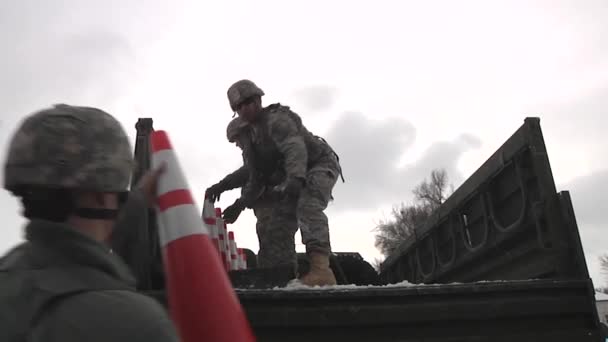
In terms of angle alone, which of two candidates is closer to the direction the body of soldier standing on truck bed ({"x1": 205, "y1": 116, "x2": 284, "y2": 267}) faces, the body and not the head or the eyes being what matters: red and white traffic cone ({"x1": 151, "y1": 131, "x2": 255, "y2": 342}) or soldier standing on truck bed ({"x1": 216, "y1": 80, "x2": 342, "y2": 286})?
the red and white traffic cone

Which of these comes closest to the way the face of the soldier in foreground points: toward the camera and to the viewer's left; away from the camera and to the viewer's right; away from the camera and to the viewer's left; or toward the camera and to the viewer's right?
away from the camera and to the viewer's right

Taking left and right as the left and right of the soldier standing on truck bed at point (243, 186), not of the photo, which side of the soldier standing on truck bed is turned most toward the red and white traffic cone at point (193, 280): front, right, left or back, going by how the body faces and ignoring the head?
left

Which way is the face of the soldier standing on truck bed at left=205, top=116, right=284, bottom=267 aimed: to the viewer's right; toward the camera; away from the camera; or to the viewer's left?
to the viewer's left

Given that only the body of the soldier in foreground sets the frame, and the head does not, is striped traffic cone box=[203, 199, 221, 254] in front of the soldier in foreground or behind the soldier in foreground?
in front

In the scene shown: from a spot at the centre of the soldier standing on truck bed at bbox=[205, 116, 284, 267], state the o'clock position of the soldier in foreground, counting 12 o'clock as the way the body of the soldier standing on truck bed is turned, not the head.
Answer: The soldier in foreground is roughly at 9 o'clock from the soldier standing on truck bed.

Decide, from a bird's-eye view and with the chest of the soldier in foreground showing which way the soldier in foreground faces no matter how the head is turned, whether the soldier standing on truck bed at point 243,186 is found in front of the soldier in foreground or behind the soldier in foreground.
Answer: in front

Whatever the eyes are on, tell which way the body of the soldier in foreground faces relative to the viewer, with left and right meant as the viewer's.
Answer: facing away from the viewer and to the right of the viewer

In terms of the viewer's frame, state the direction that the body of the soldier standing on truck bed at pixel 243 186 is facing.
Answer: to the viewer's left

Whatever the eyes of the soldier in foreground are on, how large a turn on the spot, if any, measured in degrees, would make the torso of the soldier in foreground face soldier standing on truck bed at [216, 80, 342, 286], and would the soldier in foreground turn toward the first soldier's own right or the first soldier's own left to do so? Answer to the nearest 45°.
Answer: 0° — they already face them

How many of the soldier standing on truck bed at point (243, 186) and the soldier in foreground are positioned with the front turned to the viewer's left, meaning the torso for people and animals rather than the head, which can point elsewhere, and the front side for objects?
1
